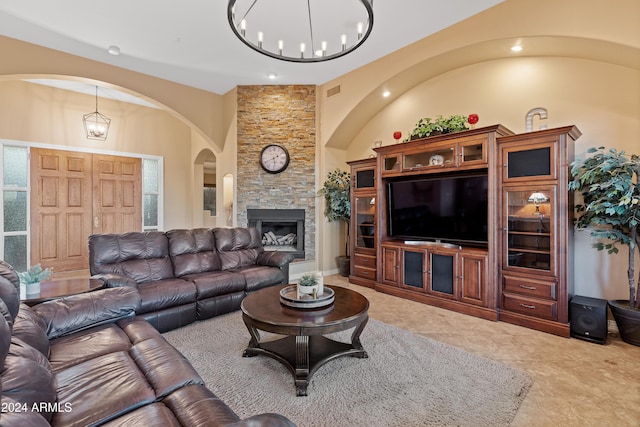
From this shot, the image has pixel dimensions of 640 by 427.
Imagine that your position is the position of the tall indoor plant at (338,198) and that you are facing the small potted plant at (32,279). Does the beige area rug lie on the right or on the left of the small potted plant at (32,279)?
left

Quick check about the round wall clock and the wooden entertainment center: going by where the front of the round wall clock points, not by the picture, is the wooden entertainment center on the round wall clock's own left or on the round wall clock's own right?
on the round wall clock's own left

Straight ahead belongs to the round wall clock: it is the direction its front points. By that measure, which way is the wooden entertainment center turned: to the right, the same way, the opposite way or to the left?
to the right

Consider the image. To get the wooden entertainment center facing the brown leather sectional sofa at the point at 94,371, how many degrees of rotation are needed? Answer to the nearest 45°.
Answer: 0° — it already faces it

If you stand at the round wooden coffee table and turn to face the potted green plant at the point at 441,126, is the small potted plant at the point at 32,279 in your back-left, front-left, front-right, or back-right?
back-left

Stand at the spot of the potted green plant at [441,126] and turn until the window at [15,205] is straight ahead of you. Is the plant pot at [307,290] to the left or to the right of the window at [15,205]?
left

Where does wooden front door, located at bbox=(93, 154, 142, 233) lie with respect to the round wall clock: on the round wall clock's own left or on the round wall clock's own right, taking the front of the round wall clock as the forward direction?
on the round wall clock's own right

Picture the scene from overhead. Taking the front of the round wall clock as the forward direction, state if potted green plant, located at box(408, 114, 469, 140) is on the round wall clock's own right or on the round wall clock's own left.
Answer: on the round wall clock's own left

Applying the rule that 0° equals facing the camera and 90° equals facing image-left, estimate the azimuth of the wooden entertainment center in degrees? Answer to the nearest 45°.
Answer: approximately 45°

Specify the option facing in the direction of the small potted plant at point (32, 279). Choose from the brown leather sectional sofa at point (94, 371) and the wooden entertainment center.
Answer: the wooden entertainment center

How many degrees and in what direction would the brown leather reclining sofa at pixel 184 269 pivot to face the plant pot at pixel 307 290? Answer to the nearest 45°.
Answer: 0° — it already faces it
